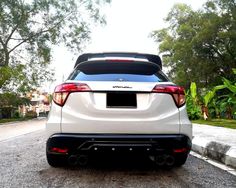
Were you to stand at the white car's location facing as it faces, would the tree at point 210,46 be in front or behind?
in front

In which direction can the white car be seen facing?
away from the camera
